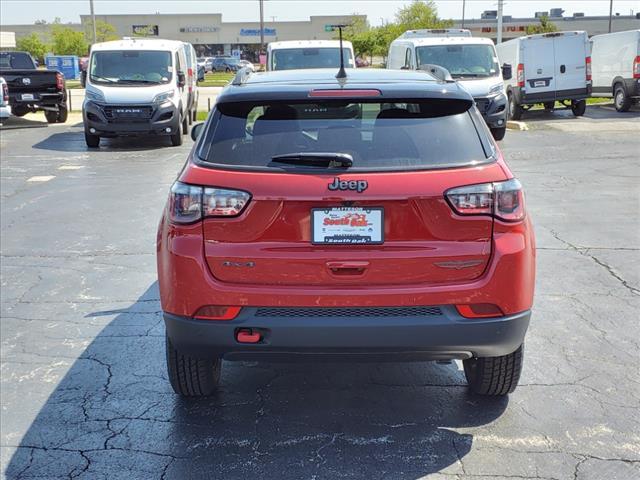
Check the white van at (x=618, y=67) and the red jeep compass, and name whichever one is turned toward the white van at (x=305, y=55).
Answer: the red jeep compass

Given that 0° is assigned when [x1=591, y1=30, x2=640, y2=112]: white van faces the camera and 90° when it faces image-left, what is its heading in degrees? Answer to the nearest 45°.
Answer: approximately 135°

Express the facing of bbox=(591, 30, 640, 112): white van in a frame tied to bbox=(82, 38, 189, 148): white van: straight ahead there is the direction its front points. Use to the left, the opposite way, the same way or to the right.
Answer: the opposite way

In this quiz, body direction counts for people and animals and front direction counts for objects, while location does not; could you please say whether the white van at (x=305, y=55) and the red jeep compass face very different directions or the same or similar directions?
very different directions

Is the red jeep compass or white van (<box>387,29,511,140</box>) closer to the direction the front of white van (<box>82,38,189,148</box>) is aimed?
the red jeep compass

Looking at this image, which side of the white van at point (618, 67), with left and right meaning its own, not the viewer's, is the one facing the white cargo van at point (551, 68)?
left

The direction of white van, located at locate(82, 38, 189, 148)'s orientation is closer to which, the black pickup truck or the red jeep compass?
the red jeep compass

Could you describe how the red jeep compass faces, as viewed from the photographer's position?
facing away from the viewer

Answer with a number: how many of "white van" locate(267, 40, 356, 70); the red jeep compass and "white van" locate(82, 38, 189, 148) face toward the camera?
2

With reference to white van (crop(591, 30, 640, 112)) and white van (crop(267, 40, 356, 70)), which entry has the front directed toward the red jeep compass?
white van (crop(267, 40, 356, 70))

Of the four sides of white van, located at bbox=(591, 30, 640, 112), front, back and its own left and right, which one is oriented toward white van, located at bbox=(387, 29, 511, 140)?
left
